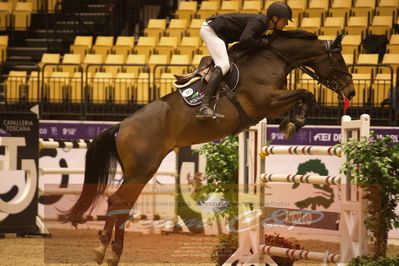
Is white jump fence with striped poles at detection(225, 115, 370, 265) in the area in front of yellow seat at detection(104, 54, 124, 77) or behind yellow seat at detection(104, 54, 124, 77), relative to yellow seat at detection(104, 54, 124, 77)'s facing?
in front

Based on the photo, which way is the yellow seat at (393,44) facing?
toward the camera

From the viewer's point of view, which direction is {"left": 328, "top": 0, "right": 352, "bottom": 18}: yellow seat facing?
toward the camera

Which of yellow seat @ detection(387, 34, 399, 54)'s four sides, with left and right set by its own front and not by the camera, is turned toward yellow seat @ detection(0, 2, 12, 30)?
right

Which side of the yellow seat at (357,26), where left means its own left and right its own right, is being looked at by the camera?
front

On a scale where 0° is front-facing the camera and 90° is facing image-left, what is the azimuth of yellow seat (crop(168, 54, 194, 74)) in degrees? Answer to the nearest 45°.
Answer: approximately 0°

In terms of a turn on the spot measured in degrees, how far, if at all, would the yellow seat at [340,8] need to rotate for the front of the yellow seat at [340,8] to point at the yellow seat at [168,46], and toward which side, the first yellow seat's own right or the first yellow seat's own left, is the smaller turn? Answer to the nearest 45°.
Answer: approximately 90° to the first yellow seat's own right

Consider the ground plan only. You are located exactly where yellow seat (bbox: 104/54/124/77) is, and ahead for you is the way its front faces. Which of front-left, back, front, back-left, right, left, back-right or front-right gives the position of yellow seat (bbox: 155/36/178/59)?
left

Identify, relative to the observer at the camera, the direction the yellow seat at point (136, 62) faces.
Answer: facing the viewer

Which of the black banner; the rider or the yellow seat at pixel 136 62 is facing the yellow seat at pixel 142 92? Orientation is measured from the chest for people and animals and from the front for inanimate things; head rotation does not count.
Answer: the yellow seat at pixel 136 62

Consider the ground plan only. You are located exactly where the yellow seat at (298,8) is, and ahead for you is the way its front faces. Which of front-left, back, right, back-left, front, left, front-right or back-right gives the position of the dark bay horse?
front

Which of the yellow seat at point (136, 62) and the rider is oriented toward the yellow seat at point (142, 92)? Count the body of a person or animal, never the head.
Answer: the yellow seat at point (136, 62)

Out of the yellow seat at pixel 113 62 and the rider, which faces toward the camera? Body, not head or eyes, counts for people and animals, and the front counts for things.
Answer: the yellow seat

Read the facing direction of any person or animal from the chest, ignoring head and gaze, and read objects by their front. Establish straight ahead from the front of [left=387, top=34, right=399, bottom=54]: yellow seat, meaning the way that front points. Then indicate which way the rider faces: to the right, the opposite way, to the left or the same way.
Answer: to the left

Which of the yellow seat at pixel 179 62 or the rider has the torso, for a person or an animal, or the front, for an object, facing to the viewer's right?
the rider
